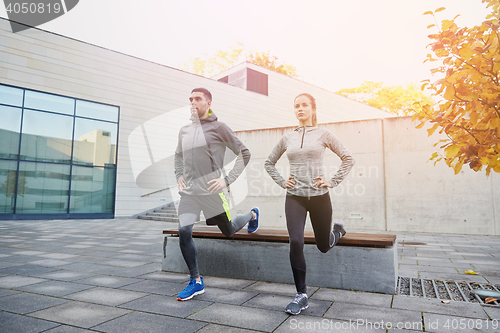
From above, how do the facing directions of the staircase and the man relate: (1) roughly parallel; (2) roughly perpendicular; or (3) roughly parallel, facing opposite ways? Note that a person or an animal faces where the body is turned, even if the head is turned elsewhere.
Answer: roughly parallel

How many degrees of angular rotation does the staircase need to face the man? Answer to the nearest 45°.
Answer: approximately 45° to its left

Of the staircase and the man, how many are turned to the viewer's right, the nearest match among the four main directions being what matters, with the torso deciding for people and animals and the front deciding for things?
0

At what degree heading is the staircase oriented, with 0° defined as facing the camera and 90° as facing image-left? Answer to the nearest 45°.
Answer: approximately 45°

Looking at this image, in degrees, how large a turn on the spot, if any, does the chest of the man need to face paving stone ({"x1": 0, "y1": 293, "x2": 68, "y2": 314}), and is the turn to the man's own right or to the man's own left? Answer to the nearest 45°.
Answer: approximately 45° to the man's own right

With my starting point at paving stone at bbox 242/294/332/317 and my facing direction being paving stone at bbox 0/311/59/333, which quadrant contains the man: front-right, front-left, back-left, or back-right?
front-right

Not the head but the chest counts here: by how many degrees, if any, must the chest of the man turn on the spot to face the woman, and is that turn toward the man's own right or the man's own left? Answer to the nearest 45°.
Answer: approximately 135° to the man's own left

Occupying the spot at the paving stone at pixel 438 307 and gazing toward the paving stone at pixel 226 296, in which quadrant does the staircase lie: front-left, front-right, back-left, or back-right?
front-right

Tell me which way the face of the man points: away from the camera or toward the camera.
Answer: toward the camera

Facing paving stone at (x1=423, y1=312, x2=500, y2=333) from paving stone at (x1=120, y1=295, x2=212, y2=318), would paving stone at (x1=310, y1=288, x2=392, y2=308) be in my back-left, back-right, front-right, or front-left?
front-left

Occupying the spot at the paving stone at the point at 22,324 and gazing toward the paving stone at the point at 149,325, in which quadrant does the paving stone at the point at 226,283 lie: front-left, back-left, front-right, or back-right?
front-left

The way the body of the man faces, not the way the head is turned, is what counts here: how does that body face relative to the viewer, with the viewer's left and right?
facing the viewer and to the left of the viewer

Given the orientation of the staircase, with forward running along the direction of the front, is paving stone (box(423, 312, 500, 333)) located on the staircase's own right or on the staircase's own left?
on the staircase's own left
